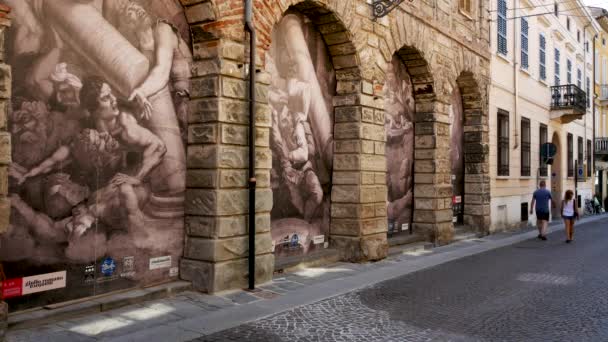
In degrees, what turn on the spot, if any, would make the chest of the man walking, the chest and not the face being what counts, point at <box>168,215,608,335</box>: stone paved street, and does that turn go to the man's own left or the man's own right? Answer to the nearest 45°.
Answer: approximately 180°

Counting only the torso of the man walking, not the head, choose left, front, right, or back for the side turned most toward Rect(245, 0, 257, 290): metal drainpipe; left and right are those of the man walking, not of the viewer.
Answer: back

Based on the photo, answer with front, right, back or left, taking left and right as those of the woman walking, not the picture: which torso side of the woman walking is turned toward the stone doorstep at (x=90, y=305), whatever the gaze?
back

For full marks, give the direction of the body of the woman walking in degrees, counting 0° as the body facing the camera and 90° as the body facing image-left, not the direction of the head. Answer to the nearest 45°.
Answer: approximately 180°

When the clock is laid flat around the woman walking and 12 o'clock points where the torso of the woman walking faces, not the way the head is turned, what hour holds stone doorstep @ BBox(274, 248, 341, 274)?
The stone doorstep is roughly at 7 o'clock from the woman walking.

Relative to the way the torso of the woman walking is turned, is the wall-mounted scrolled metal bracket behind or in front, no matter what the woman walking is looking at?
behind

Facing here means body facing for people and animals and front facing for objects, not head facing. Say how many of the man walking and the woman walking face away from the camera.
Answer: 2

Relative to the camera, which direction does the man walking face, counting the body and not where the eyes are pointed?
away from the camera
